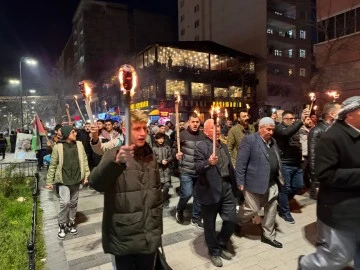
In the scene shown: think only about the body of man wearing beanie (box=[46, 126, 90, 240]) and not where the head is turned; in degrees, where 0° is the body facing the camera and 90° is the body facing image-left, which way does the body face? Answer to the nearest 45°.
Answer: approximately 0°

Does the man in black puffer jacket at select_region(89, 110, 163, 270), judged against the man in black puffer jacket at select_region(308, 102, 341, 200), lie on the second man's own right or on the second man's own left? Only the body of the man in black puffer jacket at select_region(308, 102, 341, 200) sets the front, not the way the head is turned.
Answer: on the second man's own right

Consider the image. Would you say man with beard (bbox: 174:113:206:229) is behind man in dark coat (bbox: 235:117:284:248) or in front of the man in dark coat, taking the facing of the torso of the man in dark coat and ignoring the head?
behind

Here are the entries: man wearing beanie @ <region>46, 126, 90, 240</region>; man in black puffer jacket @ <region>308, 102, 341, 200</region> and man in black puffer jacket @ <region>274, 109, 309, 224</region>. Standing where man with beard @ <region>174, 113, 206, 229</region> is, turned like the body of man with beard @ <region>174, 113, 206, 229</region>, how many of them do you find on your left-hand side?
2

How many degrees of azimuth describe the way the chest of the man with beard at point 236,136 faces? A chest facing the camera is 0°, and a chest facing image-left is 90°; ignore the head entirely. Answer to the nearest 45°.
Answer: approximately 315°

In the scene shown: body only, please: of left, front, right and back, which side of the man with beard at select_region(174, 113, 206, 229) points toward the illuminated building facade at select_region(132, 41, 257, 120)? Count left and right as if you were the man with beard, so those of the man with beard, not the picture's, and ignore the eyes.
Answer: back

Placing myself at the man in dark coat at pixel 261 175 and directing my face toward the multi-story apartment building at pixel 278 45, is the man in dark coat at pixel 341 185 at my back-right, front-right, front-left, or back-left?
back-right
